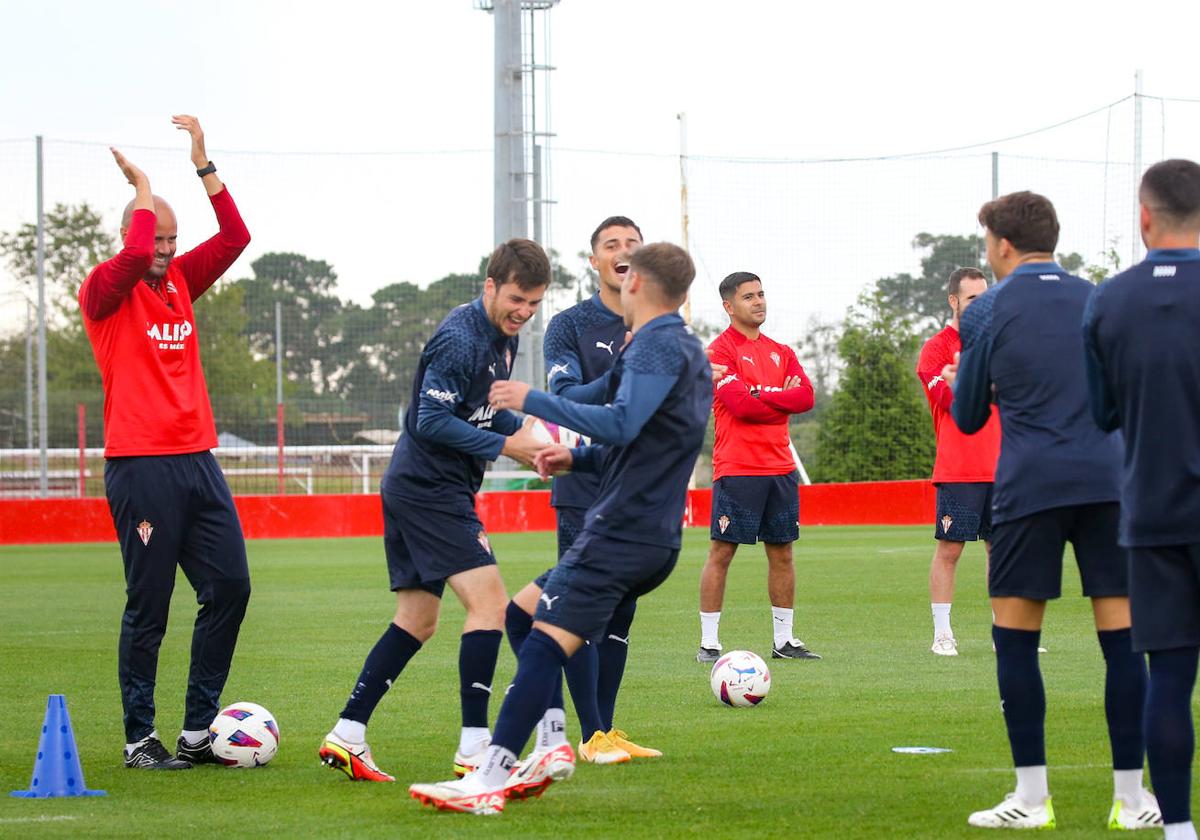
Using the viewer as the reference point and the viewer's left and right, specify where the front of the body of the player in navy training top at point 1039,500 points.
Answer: facing away from the viewer and to the left of the viewer

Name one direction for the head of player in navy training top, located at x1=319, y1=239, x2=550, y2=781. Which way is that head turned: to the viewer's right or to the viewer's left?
to the viewer's right

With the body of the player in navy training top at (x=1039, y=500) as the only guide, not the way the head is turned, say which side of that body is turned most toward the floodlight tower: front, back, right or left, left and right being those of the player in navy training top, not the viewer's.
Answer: front

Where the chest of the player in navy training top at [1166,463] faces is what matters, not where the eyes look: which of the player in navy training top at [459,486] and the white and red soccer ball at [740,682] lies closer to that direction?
the white and red soccer ball

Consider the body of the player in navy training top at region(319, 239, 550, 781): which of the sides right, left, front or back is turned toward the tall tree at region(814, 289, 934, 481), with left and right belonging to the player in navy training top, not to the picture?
left

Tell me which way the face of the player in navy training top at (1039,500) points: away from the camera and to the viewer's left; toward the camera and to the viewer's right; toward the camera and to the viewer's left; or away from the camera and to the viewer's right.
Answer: away from the camera and to the viewer's left

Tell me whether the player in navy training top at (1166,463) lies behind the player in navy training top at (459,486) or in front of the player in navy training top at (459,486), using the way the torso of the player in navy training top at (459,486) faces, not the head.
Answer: in front

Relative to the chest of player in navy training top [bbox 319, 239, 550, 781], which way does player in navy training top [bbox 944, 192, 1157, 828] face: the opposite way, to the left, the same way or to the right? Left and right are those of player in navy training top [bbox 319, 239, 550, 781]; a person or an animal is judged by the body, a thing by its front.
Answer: the opposite way

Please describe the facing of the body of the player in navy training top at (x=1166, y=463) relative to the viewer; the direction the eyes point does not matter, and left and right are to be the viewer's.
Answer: facing away from the viewer

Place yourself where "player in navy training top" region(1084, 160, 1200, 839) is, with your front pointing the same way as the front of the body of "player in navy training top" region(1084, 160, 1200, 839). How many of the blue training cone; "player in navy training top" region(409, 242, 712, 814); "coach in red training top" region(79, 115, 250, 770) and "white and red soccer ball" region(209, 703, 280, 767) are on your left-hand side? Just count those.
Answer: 4

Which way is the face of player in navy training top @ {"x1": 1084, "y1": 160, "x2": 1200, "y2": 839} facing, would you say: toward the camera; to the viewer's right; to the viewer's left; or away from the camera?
away from the camera

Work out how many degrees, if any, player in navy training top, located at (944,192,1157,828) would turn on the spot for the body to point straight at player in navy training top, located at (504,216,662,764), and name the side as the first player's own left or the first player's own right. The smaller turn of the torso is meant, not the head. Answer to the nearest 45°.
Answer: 0° — they already face them

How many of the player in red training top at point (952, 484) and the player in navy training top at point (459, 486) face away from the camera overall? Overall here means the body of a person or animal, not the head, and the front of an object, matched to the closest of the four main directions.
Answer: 0

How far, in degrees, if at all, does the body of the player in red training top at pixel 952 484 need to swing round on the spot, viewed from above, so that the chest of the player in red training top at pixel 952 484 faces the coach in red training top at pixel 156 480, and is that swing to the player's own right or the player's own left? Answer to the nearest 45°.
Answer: approximately 45° to the player's own right

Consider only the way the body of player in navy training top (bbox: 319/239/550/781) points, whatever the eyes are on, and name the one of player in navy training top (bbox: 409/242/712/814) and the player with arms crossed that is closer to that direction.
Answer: the player in navy training top

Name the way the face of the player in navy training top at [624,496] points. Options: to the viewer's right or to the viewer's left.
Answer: to the viewer's left
